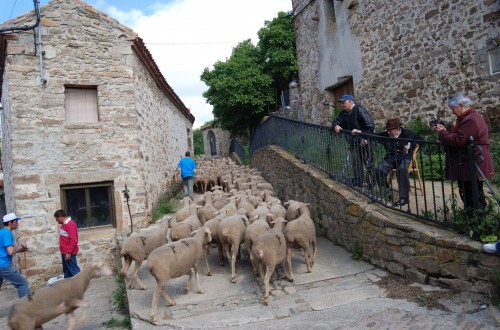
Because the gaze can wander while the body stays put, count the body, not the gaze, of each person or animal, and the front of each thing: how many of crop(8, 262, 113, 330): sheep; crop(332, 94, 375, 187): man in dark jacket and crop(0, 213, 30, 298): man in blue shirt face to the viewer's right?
2

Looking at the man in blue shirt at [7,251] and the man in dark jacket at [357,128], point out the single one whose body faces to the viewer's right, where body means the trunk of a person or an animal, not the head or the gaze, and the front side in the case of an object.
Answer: the man in blue shirt

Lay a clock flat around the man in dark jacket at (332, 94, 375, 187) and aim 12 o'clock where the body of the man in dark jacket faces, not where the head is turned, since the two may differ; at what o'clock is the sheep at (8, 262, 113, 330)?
The sheep is roughly at 12 o'clock from the man in dark jacket.

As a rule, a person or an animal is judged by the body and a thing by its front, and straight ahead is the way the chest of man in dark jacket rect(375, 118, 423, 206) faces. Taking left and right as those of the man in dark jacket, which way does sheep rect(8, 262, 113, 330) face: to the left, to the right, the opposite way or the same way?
the opposite way

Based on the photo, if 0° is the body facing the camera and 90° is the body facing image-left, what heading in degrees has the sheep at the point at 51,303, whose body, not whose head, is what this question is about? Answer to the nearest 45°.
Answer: approximately 270°

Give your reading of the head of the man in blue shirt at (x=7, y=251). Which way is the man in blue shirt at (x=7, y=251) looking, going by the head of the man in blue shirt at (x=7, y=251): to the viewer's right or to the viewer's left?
to the viewer's right

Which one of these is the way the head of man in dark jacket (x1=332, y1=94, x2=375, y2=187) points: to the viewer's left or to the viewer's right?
to the viewer's left
